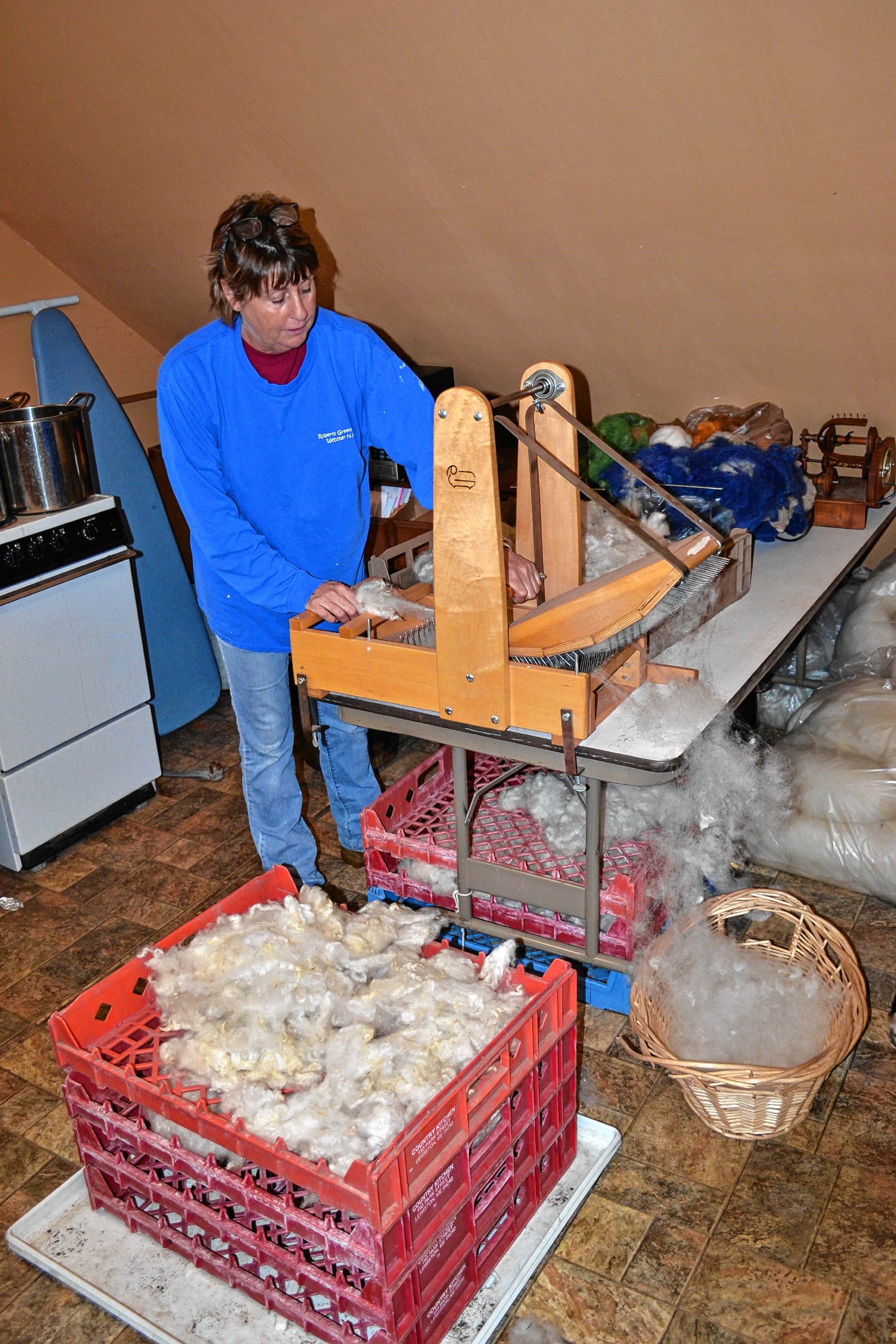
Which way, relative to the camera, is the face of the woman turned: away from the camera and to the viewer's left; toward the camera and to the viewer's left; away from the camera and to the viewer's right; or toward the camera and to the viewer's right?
toward the camera and to the viewer's right

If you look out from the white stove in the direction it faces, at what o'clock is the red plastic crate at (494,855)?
The red plastic crate is roughly at 12 o'clock from the white stove.

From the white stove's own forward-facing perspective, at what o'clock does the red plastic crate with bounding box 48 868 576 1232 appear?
The red plastic crate is roughly at 1 o'clock from the white stove.

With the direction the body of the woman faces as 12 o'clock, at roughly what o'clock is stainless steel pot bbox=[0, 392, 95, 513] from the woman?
The stainless steel pot is roughly at 6 o'clock from the woman.

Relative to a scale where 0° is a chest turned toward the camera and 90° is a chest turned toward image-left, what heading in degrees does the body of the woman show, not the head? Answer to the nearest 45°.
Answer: approximately 315°

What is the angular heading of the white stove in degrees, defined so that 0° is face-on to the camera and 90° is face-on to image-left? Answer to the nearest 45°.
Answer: approximately 315°
